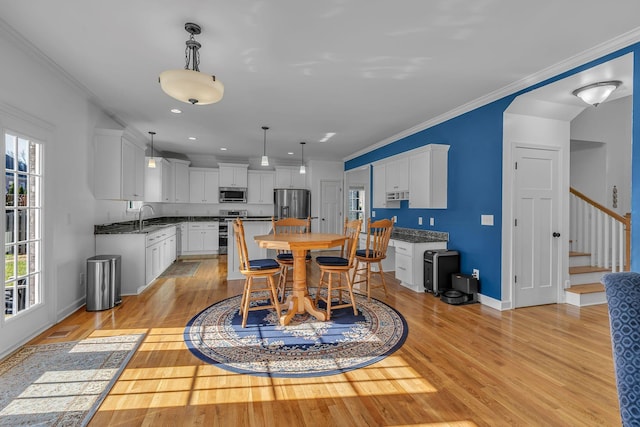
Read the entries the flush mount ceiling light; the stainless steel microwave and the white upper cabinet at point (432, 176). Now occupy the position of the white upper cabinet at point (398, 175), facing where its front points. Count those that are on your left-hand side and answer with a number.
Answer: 2

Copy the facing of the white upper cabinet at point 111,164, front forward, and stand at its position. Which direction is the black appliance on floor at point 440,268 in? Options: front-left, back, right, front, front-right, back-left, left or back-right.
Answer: front-right

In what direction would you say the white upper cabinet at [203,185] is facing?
toward the camera

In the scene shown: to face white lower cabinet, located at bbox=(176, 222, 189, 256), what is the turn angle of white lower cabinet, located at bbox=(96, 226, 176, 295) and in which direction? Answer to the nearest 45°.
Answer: approximately 90° to its left

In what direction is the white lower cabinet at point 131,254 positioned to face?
to the viewer's right

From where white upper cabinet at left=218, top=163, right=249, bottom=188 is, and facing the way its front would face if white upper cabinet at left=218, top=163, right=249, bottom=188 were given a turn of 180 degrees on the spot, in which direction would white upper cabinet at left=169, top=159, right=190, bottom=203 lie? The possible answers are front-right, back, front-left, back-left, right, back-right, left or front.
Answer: left

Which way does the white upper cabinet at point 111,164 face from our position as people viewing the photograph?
facing to the right of the viewer

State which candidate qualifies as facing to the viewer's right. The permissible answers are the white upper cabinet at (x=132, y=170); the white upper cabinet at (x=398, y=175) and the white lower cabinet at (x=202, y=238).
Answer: the white upper cabinet at (x=132, y=170)

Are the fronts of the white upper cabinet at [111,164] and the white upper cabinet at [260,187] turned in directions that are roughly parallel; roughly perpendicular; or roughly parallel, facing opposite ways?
roughly perpendicular

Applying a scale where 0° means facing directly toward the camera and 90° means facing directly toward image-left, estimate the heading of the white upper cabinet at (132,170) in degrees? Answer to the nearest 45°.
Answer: approximately 270°

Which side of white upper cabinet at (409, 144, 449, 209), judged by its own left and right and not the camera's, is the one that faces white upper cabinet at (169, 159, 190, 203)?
front

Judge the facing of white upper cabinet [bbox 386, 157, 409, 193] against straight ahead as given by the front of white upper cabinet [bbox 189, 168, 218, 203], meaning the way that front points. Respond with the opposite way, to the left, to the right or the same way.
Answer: to the right

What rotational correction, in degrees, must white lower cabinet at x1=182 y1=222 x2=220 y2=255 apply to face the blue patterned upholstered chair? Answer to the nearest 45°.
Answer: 0° — it already faces it

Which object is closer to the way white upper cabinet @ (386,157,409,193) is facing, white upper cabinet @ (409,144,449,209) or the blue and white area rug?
the blue and white area rug

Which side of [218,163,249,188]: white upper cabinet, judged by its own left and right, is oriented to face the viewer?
front
